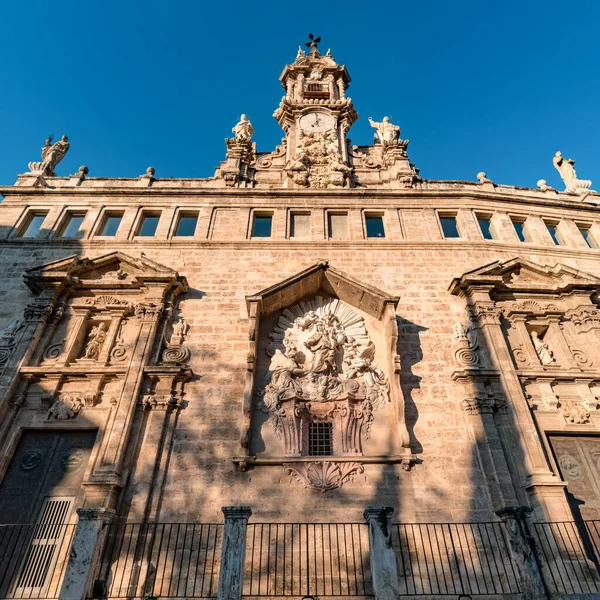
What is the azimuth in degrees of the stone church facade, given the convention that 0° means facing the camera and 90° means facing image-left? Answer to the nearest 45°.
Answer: approximately 0°
